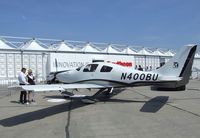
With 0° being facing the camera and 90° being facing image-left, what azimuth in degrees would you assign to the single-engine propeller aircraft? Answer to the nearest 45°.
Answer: approximately 135°

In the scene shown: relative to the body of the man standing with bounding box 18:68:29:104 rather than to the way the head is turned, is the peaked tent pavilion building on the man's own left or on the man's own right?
on the man's own left

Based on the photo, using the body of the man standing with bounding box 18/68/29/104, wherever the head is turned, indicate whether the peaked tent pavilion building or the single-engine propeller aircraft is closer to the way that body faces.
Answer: the single-engine propeller aircraft

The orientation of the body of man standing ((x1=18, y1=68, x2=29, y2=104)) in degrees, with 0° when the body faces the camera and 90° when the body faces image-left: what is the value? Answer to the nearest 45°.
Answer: approximately 270°

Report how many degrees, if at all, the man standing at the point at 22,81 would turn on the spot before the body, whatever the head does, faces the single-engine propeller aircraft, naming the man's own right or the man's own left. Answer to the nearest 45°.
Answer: approximately 45° to the man's own right

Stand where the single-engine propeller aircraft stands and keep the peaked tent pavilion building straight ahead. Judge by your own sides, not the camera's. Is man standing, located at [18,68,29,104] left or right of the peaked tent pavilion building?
left

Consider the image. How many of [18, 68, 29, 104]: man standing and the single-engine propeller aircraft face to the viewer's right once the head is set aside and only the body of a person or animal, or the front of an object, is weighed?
1
